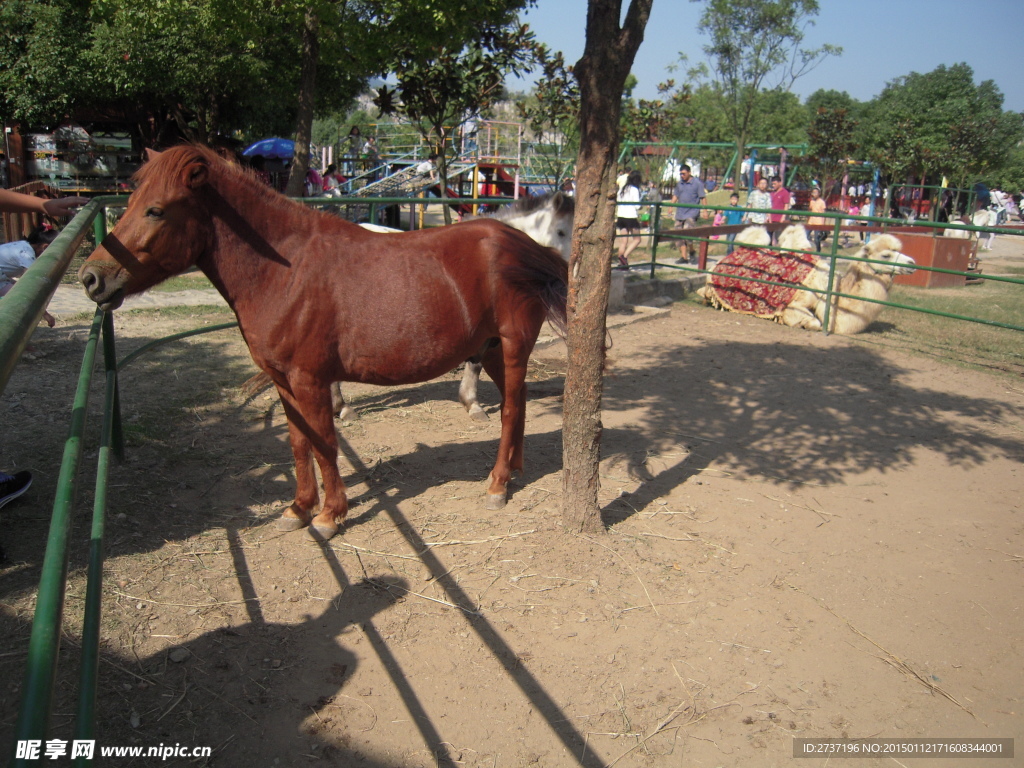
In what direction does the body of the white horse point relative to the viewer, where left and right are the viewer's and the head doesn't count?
facing to the right of the viewer

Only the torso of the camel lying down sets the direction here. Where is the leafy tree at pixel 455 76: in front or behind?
behind

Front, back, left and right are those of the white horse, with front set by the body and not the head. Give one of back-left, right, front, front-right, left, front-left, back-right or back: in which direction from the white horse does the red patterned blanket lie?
front-left

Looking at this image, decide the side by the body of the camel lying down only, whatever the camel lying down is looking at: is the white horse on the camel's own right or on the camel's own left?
on the camel's own right

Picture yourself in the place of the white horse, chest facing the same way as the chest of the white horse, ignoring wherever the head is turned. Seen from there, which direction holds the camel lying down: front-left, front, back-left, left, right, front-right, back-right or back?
front-left

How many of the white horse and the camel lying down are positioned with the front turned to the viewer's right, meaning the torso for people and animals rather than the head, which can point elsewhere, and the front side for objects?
2

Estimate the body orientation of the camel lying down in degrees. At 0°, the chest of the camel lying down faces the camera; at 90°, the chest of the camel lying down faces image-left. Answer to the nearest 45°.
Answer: approximately 270°

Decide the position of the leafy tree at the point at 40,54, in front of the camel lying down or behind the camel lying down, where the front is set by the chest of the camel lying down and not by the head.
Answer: behind
